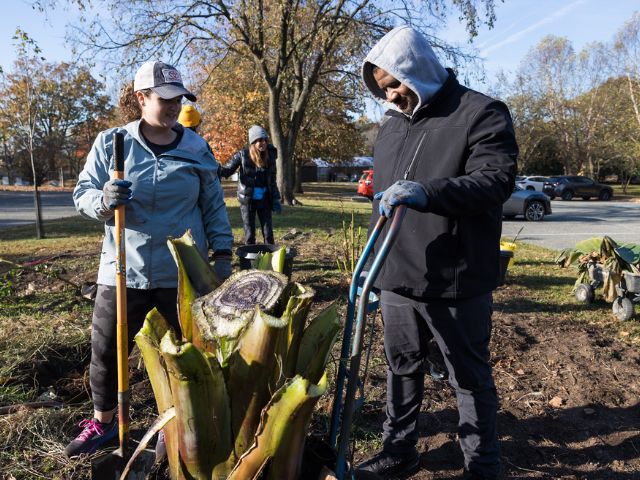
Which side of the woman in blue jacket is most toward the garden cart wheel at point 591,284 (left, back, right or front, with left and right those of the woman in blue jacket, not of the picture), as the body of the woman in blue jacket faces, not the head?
left

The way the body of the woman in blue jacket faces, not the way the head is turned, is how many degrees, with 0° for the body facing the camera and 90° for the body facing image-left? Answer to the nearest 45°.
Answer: approximately 0°

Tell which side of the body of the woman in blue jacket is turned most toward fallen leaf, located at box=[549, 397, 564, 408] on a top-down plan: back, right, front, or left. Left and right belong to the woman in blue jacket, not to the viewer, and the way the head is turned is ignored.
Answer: left

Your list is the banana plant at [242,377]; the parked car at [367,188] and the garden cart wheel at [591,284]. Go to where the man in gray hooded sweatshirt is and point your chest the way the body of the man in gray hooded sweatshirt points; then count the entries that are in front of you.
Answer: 1

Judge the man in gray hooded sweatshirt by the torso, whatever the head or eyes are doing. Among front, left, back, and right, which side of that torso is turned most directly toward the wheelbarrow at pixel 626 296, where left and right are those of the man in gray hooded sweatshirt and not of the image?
back

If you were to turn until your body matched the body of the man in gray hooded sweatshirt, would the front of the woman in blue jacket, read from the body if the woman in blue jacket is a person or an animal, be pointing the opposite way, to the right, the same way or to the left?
to the left

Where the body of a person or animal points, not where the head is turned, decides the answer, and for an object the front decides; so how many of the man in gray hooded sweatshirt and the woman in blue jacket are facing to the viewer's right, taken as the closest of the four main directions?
0

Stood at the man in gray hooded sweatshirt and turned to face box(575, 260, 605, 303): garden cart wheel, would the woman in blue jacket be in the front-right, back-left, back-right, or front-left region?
back-left

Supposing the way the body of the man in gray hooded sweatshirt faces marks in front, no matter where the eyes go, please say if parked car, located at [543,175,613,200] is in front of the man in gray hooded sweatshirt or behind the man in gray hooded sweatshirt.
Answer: behind

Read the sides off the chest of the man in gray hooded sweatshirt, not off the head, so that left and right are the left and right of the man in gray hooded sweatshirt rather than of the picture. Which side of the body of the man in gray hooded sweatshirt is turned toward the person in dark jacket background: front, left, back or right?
right

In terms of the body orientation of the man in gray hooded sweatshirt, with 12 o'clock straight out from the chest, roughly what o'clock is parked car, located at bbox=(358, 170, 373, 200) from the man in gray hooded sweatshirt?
The parked car is roughly at 4 o'clock from the man in gray hooded sweatshirt.

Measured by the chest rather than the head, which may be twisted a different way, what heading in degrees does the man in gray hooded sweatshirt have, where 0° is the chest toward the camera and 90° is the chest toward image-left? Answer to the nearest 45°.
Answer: approximately 45°

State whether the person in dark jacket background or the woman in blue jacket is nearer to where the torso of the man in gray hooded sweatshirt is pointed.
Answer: the woman in blue jacket
